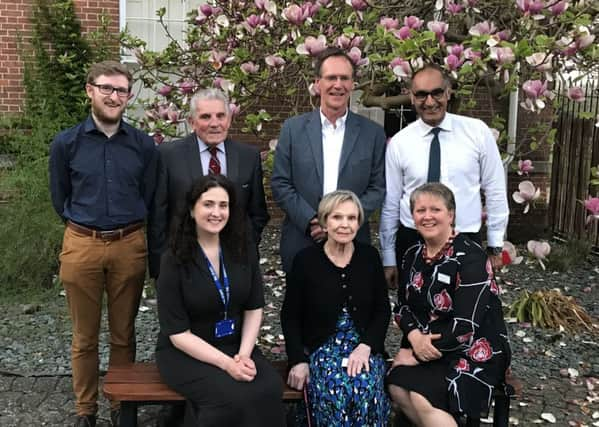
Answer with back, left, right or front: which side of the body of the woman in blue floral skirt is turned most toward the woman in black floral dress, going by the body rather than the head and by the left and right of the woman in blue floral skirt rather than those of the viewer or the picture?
left

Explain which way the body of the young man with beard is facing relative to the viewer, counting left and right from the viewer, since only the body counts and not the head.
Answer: facing the viewer

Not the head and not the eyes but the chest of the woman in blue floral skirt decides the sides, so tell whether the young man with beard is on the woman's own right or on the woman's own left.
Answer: on the woman's own right

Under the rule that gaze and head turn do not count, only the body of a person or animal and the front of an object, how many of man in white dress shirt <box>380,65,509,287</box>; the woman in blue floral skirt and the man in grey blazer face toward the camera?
3

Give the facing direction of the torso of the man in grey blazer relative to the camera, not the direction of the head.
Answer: toward the camera

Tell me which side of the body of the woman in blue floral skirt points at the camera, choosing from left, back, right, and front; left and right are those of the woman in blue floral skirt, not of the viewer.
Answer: front

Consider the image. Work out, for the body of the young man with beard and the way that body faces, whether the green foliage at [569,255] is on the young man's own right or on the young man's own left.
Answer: on the young man's own left

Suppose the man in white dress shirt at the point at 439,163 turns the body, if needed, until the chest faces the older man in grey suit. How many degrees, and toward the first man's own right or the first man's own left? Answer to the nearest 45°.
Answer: approximately 90° to the first man's own right

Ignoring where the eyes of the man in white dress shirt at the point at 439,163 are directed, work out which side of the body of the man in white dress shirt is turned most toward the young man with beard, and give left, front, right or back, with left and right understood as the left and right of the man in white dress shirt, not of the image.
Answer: right

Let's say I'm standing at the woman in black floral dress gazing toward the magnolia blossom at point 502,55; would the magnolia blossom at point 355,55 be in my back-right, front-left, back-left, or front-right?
front-left
